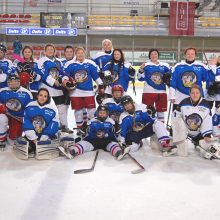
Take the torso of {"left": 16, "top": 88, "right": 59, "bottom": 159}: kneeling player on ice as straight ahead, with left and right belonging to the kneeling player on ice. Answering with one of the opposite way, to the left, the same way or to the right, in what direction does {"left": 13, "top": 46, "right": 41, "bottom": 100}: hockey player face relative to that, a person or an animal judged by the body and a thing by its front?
the same way

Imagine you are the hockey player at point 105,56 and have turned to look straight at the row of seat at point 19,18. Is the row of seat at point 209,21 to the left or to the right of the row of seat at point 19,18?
right

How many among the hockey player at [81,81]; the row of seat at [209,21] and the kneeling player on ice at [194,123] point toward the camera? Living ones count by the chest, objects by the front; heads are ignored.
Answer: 3

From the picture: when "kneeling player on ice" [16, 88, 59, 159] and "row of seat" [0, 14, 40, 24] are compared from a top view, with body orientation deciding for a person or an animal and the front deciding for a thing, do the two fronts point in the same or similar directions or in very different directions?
same or similar directions

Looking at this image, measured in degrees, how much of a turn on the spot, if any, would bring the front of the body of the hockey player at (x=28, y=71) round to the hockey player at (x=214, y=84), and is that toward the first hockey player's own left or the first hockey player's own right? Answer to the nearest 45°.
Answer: approximately 90° to the first hockey player's own left

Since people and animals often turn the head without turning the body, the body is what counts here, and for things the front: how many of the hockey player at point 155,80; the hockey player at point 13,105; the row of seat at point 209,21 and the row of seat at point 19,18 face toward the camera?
4

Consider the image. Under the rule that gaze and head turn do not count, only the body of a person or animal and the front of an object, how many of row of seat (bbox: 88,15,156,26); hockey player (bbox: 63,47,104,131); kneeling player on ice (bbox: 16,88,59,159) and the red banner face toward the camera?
4

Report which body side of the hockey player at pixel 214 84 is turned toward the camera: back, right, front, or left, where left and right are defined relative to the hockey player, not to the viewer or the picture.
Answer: front

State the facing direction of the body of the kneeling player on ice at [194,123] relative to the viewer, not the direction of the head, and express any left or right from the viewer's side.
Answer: facing the viewer

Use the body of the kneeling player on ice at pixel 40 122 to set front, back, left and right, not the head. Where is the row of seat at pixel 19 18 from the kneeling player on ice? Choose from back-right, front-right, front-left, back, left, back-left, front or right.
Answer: back

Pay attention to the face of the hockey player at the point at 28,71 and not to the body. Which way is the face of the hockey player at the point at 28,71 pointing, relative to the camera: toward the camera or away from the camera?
toward the camera

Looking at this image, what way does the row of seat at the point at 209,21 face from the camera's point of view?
toward the camera

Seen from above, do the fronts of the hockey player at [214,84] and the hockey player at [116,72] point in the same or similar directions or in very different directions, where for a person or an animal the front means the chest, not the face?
same or similar directions

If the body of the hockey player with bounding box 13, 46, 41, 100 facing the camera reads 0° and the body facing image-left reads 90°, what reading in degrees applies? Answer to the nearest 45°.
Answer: approximately 0°

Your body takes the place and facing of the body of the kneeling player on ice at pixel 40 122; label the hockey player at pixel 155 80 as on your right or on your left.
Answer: on your left

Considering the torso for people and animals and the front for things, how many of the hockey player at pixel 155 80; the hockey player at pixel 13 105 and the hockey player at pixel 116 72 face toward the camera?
3

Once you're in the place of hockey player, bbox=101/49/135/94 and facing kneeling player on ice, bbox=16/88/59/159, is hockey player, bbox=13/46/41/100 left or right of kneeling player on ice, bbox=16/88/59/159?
right

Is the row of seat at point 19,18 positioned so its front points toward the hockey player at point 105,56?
yes

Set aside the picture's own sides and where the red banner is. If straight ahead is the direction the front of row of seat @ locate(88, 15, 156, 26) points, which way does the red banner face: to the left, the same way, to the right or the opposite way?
the same way
